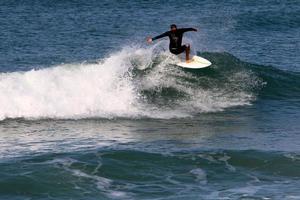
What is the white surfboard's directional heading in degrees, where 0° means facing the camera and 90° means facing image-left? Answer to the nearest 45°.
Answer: approximately 270°
